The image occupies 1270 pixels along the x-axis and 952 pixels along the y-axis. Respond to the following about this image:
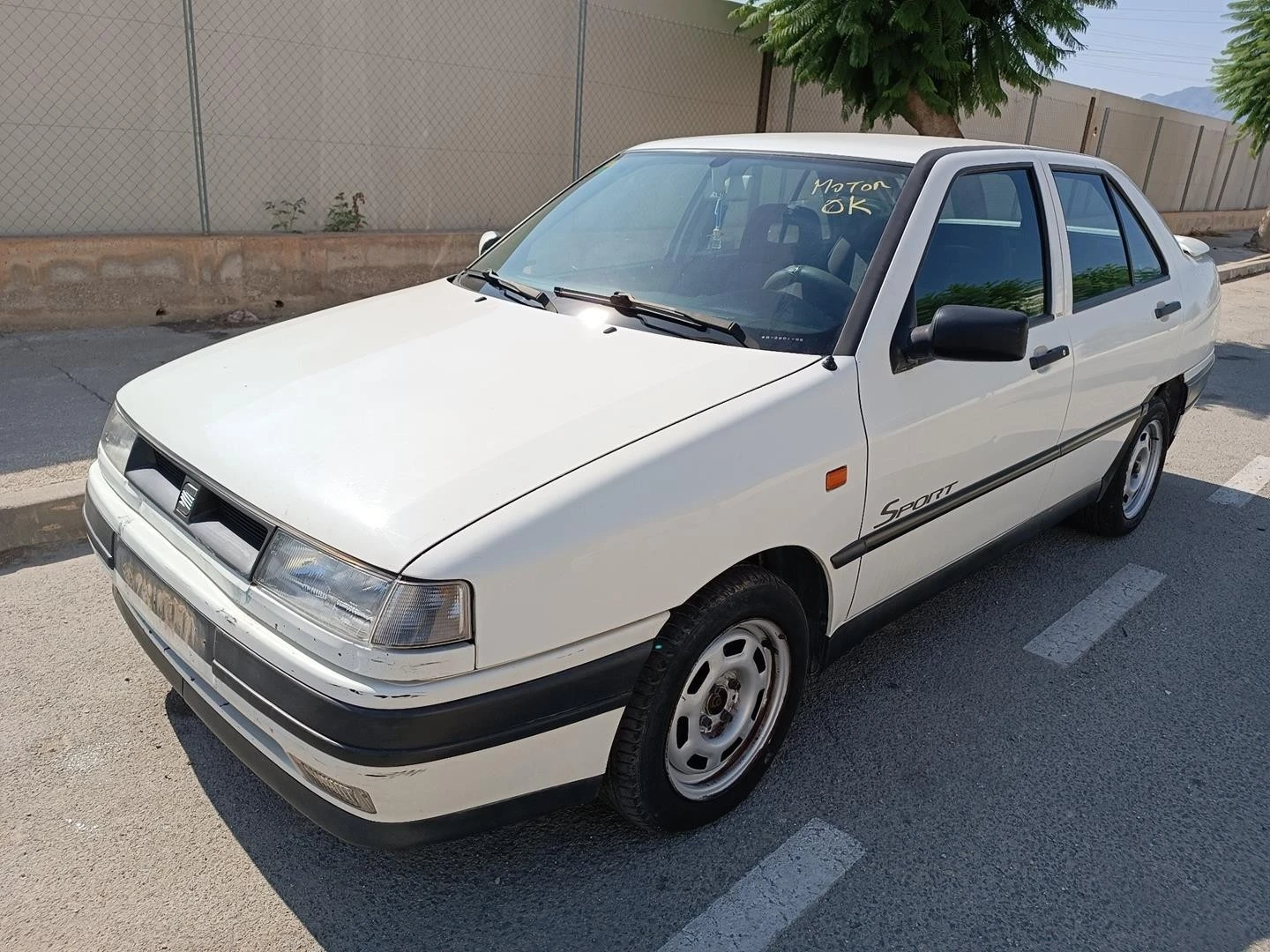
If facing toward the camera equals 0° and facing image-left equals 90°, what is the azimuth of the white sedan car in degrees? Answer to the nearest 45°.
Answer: approximately 45°

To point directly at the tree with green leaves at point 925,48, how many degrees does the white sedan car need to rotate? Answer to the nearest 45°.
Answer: approximately 135° to its right

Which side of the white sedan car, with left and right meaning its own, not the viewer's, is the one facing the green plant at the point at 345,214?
right

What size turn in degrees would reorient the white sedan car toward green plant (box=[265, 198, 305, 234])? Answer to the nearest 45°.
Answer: approximately 90° to its right

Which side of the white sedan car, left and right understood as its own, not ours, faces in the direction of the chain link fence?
right

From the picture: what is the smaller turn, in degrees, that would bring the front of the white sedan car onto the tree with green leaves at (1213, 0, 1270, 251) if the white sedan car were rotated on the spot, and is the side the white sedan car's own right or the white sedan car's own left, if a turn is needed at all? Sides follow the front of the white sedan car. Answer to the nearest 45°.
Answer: approximately 180°
